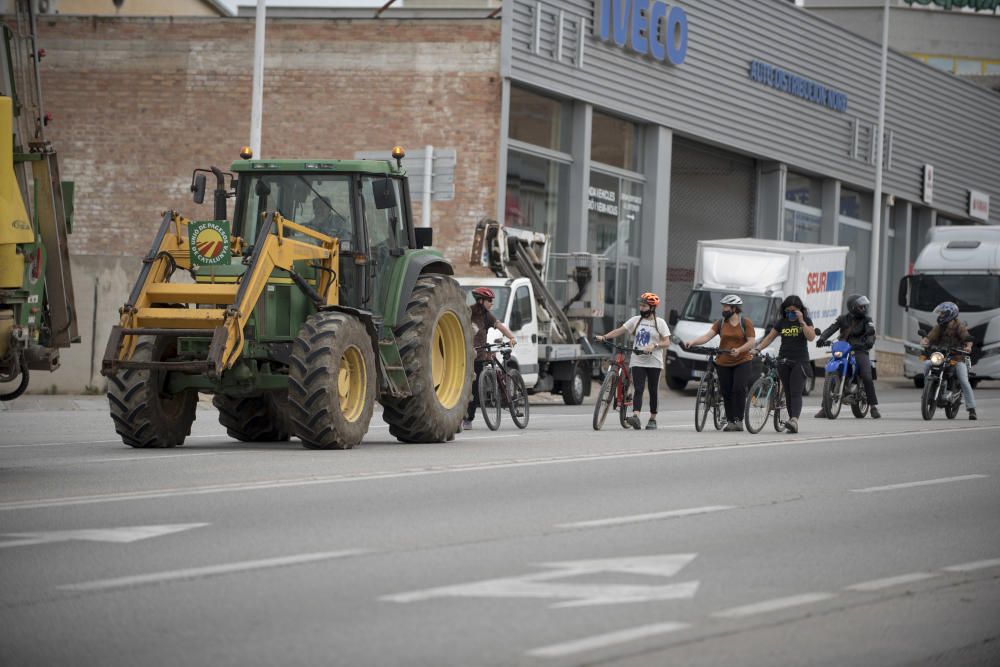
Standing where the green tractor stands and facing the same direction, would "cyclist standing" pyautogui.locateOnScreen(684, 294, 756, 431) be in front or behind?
behind

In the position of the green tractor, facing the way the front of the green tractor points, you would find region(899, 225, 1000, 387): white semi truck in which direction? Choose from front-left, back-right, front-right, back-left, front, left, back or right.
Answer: back

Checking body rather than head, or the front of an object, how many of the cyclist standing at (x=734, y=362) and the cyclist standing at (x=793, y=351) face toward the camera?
2

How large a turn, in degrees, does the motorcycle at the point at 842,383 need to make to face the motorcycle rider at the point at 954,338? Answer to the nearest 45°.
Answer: approximately 135° to its left

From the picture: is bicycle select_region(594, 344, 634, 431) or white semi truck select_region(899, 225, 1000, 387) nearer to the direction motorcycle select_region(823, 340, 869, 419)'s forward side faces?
the bicycle

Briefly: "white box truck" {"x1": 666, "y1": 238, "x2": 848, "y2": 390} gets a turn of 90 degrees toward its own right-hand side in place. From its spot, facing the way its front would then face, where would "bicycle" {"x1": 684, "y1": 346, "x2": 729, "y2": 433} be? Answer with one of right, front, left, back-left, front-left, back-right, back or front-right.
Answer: back-left

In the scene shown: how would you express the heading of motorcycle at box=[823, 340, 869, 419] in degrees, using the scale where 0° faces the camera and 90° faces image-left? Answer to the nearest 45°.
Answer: approximately 45°

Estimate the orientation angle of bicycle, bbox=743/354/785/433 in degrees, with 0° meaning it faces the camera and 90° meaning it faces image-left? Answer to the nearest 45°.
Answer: approximately 45°
